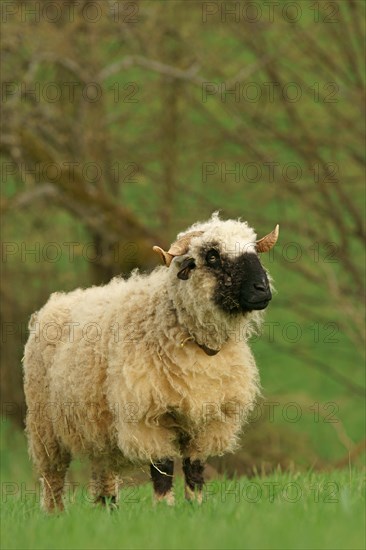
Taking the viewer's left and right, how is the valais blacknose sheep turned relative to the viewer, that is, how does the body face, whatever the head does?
facing the viewer and to the right of the viewer
